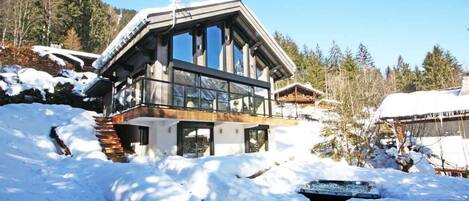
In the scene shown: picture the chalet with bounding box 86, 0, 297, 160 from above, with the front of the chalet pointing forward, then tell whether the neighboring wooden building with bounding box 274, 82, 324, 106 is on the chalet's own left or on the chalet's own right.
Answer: on the chalet's own left

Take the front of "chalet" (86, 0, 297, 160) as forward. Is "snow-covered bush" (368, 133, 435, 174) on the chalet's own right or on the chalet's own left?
on the chalet's own left

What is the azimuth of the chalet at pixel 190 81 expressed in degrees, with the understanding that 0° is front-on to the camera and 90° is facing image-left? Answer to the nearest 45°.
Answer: approximately 315°

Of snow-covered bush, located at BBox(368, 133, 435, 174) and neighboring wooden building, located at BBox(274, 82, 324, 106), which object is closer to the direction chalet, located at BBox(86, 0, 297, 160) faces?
the snow-covered bush

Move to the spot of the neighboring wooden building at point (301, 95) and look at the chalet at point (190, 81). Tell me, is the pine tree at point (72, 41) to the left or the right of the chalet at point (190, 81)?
right

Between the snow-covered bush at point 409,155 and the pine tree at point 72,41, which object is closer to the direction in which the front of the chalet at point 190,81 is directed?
the snow-covered bush

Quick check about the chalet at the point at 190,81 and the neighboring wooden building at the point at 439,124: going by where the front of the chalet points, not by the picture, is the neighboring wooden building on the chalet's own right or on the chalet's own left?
on the chalet's own left

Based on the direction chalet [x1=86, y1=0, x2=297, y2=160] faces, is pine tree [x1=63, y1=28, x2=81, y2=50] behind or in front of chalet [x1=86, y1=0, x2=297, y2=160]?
behind
